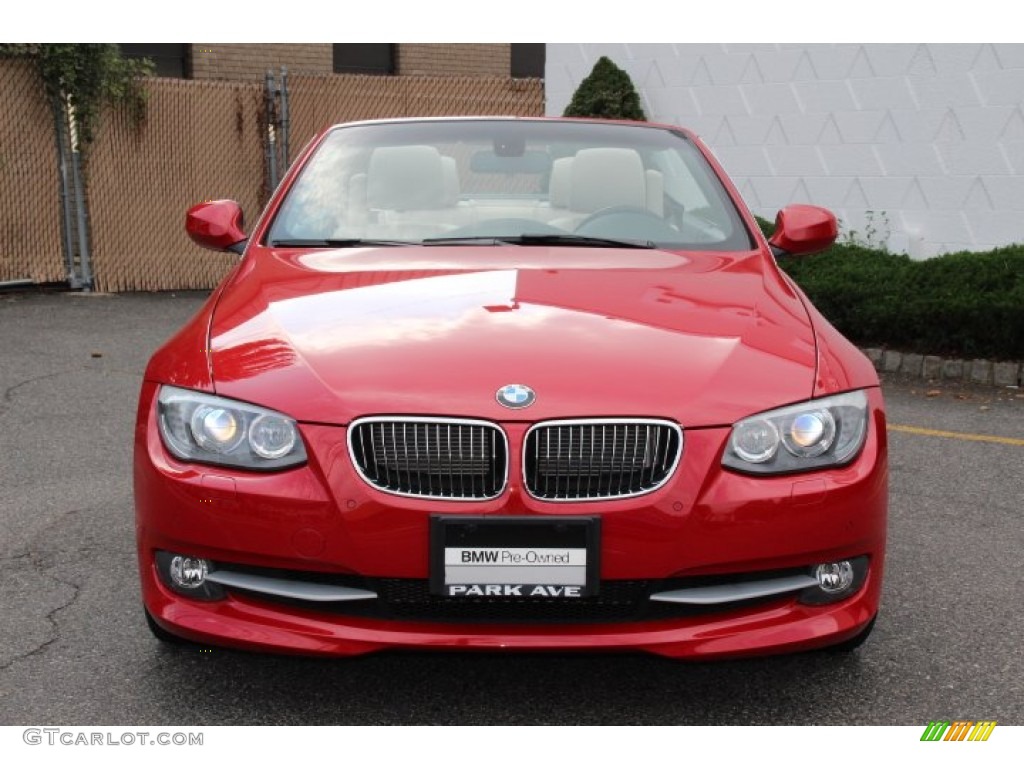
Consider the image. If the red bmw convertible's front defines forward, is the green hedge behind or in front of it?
behind

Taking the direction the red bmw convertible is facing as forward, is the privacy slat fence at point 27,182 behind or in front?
behind

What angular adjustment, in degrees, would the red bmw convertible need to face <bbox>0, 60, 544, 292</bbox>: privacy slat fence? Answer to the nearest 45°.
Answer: approximately 180°

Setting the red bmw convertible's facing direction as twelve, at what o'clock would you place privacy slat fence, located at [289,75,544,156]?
The privacy slat fence is roughly at 6 o'clock from the red bmw convertible.

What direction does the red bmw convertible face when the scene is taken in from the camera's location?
facing the viewer

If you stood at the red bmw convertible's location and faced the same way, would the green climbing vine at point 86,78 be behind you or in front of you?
behind

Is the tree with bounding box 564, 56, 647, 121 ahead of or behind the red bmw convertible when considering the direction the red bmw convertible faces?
behind
